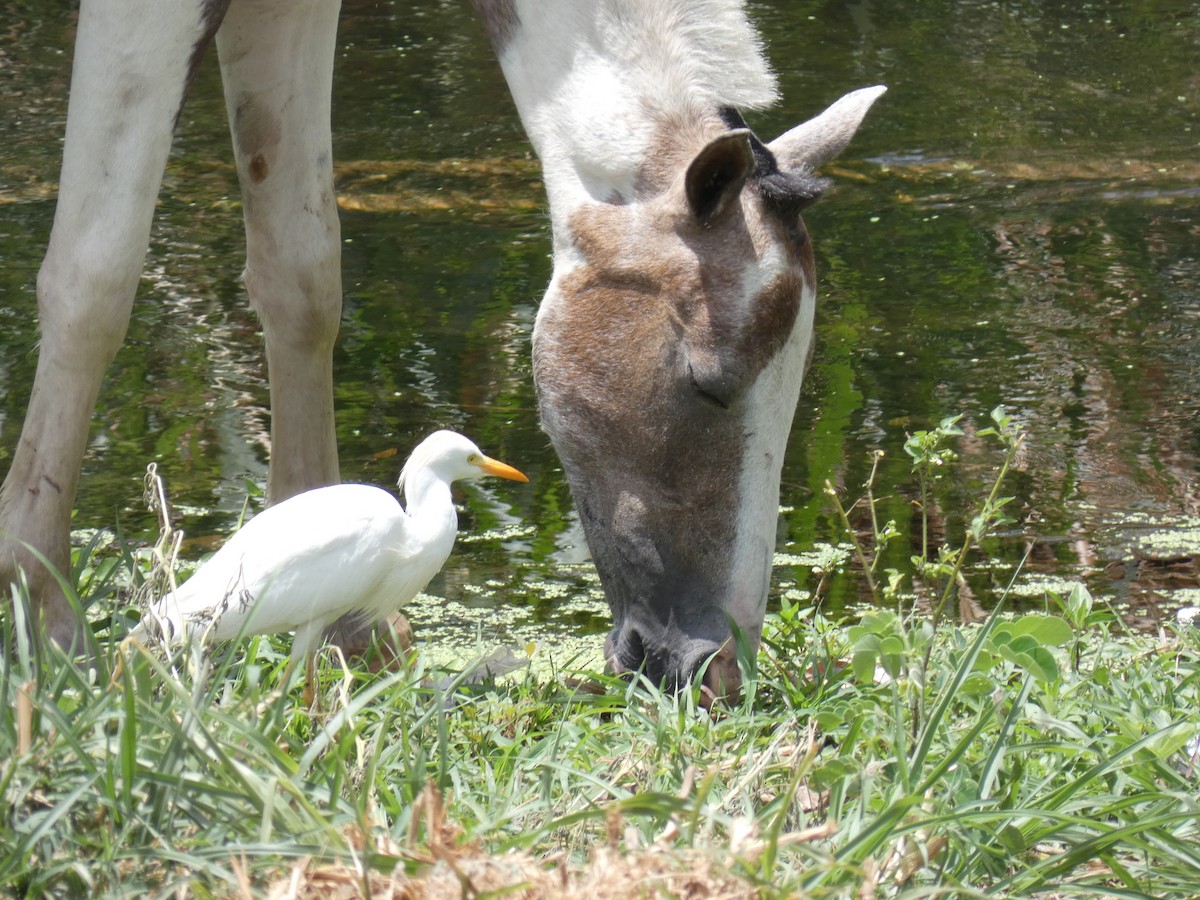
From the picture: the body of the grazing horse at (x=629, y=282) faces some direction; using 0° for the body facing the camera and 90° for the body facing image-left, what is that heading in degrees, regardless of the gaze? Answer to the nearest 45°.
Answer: approximately 270°

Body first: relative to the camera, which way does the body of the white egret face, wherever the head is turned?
to the viewer's right

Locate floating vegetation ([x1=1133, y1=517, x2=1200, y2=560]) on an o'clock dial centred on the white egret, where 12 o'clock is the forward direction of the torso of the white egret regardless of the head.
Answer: The floating vegetation is roughly at 11 o'clock from the white egret.
